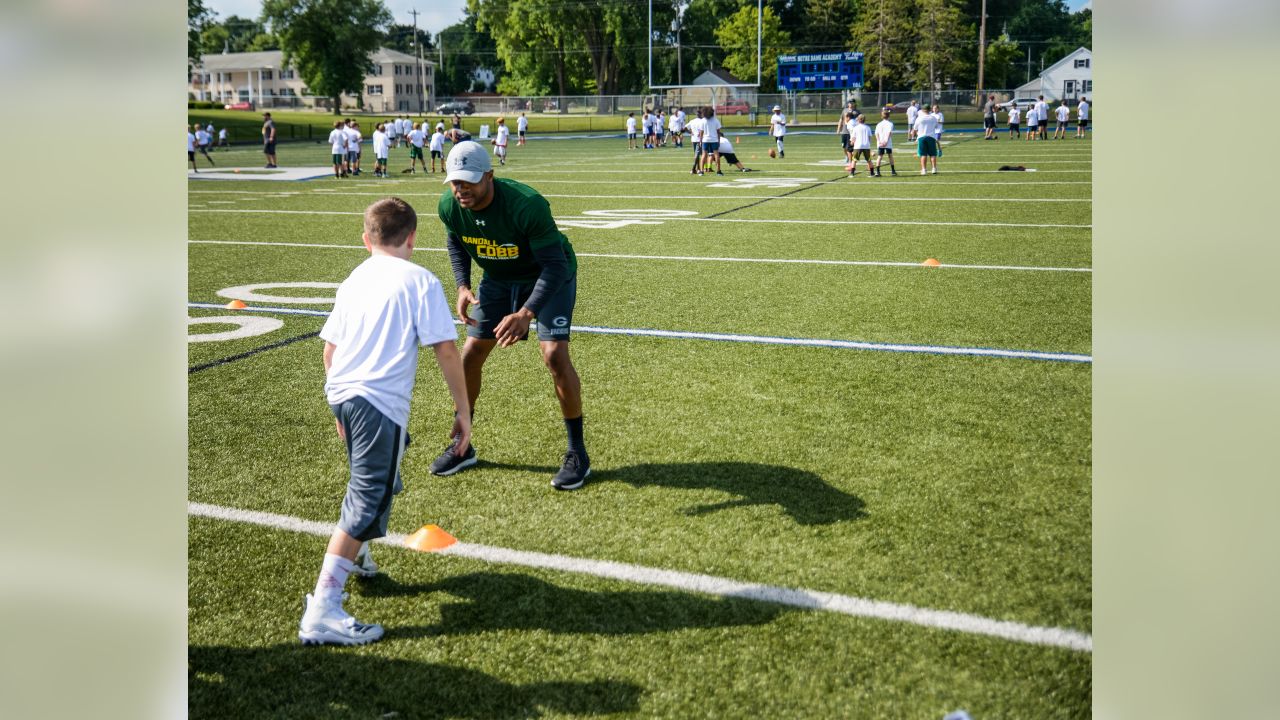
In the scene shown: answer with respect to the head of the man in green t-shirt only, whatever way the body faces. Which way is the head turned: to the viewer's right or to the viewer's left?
to the viewer's left

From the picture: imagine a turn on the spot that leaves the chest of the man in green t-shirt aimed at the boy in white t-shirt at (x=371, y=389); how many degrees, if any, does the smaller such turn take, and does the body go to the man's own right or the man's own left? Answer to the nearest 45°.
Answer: approximately 45° to the man's own left

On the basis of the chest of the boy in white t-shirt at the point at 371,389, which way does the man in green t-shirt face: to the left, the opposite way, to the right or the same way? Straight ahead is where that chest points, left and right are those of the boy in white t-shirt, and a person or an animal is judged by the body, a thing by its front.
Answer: the opposite way

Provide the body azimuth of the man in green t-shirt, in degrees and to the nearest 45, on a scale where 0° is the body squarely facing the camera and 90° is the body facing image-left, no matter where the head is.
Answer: approximately 45°

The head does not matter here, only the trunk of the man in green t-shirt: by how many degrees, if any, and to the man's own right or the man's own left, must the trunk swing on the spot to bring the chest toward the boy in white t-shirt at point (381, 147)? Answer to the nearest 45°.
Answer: approximately 135° to the man's own right

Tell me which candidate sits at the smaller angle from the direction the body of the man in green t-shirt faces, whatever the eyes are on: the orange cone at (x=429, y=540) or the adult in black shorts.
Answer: the orange cone

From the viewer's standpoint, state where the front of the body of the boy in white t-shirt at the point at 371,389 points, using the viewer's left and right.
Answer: facing away from the viewer and to the right of the viewer
